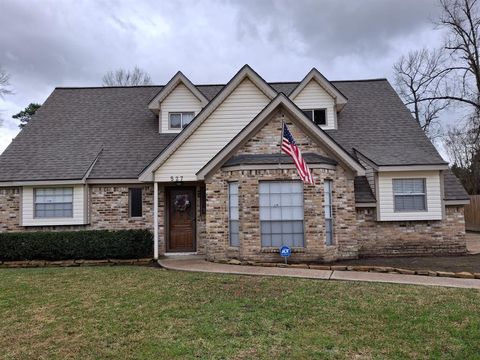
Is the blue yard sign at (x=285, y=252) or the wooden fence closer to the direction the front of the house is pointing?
the blue yard sign

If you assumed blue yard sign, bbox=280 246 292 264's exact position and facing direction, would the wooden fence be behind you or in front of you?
behind

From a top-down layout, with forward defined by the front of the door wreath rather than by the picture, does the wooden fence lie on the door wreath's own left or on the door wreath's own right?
on the door wreath's own left

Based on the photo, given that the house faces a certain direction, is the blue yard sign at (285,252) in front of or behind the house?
in front

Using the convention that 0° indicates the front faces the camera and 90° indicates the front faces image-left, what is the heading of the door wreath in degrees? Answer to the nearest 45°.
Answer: approximately 0°

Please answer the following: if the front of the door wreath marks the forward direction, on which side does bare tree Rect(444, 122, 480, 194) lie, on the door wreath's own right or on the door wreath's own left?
on the door wreath's own left

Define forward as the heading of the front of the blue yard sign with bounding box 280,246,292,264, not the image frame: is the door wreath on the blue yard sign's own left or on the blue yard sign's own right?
on the blue yard sign's own right

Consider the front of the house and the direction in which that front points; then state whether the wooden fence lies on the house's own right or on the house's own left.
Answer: on the house's own left

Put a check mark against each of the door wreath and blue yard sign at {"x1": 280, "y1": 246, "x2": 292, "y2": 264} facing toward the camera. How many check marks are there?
2

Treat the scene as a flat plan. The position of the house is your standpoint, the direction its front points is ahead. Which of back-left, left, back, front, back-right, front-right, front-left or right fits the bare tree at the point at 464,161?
back-left

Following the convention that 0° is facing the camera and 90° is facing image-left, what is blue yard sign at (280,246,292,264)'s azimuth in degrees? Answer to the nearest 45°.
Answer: approximately 0°

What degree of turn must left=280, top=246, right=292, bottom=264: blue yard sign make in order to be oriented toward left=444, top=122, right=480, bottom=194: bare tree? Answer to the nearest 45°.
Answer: approximately 135° to its left
